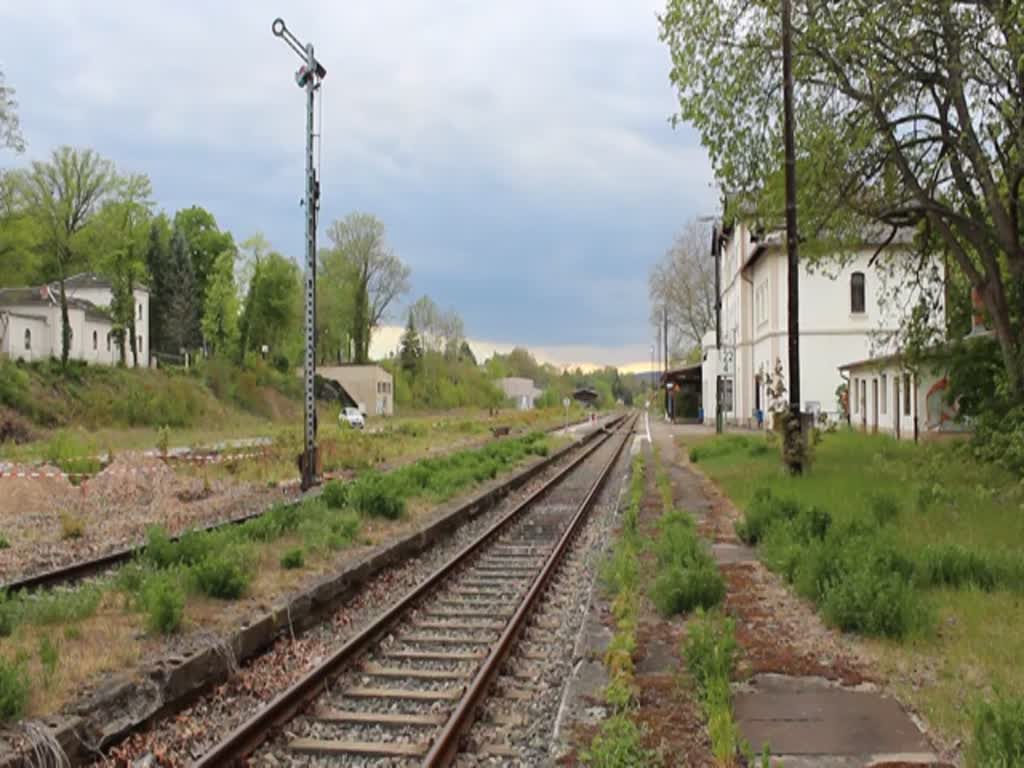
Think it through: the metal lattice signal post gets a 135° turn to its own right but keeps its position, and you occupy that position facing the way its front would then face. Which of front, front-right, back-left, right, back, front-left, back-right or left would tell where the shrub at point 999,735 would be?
front-right

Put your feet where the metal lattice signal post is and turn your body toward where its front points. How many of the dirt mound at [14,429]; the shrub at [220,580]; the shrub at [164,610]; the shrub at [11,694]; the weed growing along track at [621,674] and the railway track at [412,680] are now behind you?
5

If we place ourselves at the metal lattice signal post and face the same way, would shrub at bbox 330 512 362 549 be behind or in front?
behind

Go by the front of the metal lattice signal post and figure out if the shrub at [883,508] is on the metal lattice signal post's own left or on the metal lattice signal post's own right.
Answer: on the metal lattice signal post's own right

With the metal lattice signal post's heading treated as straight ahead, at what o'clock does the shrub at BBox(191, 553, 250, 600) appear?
The shrub is roughly at 6 o'clock from the metal lattice signal post.

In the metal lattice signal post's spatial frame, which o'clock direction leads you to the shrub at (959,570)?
The shrub is roughly at 5 o'clock from the metal lattice signal post.

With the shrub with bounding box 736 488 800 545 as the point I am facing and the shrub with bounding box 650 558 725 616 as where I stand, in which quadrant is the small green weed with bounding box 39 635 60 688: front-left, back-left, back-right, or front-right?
back-left

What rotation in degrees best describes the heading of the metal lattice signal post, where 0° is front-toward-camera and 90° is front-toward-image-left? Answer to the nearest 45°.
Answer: approximately 180°

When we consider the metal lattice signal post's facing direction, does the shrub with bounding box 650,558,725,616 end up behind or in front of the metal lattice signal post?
behind

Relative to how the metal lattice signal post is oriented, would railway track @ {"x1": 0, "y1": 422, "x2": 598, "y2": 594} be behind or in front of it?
behind

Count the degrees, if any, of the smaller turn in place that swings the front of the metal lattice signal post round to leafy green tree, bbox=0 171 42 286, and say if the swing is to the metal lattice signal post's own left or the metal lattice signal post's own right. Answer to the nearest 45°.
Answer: approximately 45° to the metal lattice signal post's own left

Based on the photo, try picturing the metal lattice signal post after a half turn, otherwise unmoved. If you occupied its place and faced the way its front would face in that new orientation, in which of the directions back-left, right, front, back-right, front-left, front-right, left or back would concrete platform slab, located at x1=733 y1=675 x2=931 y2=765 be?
front

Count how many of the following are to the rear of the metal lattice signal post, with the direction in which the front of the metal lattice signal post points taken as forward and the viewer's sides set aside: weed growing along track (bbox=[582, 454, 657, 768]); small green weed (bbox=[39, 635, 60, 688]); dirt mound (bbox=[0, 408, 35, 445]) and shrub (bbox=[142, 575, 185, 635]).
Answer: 3

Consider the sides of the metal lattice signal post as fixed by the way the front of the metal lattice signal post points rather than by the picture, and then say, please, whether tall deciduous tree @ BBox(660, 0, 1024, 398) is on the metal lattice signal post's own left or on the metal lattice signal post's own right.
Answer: on the metal lattice signal post's own right
